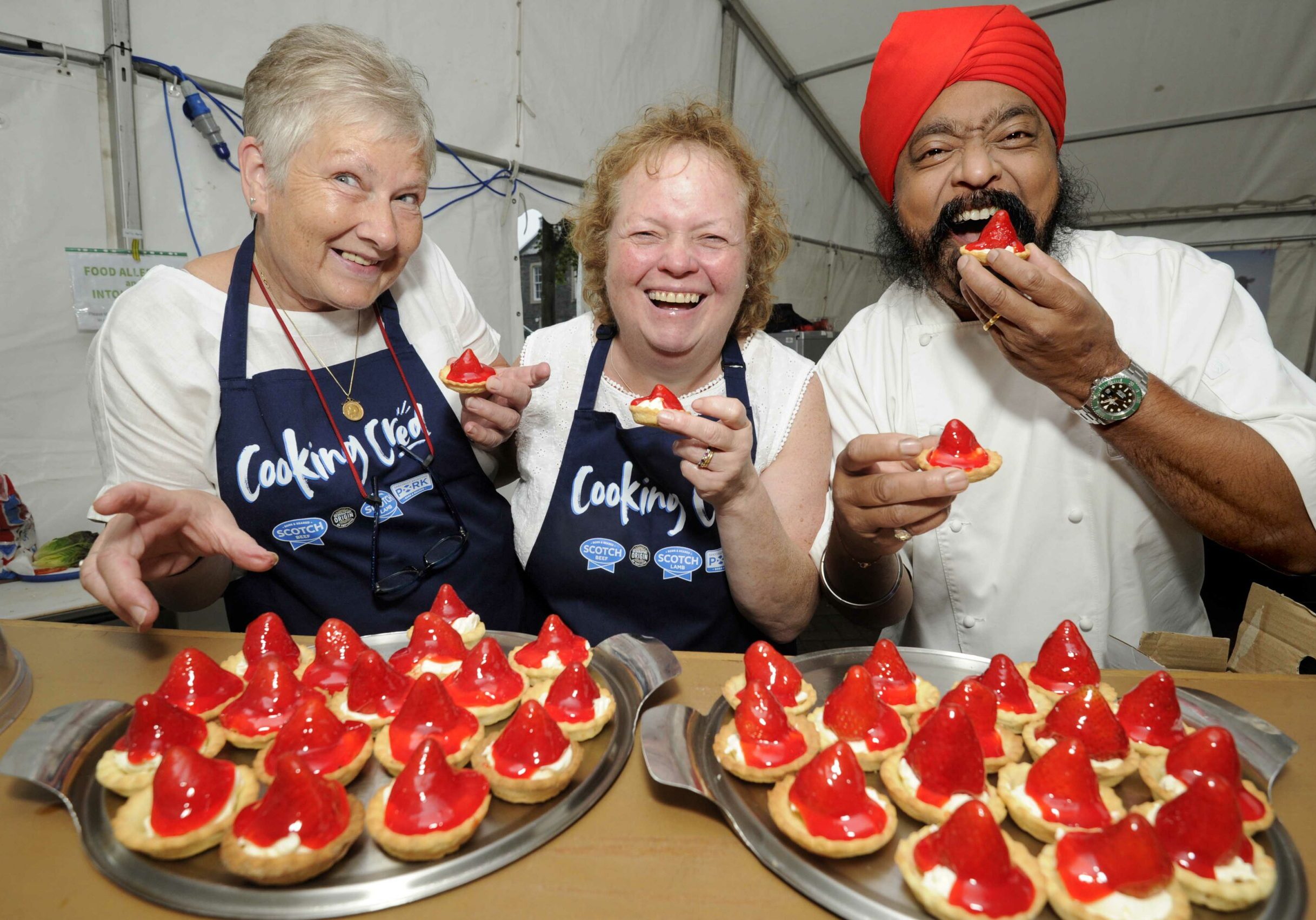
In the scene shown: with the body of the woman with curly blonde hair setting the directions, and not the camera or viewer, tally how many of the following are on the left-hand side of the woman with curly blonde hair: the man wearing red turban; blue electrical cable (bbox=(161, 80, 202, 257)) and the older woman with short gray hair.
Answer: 1

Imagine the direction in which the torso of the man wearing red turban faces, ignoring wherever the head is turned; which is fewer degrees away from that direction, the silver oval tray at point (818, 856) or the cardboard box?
the silver oval tray

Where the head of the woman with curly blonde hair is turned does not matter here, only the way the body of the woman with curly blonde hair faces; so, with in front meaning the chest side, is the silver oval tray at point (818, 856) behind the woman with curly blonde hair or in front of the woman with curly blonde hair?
in front

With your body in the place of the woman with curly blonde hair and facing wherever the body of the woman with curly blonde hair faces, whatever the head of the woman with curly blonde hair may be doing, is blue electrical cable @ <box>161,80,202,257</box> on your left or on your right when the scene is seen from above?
on your right

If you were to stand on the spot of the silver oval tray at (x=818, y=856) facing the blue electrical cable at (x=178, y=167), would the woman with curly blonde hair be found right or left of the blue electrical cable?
right

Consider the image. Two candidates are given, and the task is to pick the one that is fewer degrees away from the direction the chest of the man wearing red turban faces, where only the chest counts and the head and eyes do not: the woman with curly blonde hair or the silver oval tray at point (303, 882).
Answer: the silver oval tray

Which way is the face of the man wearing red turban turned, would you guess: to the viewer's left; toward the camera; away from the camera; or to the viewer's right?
toward the camera

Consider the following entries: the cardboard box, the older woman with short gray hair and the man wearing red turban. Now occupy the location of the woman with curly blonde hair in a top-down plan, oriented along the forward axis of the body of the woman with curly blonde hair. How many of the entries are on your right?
1

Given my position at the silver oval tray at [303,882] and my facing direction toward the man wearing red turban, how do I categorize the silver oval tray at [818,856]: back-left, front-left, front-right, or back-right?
front-right

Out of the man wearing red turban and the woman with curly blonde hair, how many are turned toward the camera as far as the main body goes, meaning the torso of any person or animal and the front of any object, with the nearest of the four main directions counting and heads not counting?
2

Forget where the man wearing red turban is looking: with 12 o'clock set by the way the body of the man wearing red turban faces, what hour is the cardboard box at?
The cardboard box is roughly at 10 o'clock from the man wearing red turban.

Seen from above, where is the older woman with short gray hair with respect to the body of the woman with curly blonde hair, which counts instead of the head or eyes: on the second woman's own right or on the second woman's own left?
on the second woman's own right

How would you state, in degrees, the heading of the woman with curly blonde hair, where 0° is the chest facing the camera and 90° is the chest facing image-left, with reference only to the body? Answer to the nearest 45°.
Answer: approximately 0°

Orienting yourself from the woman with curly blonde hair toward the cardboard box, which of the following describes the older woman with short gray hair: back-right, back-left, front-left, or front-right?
back-right

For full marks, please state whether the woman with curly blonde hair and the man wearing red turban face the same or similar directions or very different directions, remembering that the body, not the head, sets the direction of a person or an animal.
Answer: same or similar directions

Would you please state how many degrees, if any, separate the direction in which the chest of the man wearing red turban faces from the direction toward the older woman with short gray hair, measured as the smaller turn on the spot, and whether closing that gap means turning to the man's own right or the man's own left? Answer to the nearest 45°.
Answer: approximately 45° to the man's own right

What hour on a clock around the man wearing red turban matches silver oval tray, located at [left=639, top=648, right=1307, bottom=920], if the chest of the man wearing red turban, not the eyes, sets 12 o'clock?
The silver oval tray is roughly at 12 o'clock from the man wearing red turban.

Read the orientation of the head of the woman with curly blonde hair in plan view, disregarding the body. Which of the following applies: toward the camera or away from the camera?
toward the camera
